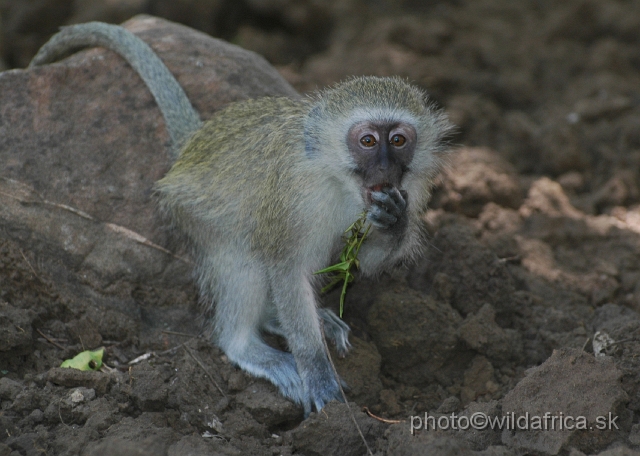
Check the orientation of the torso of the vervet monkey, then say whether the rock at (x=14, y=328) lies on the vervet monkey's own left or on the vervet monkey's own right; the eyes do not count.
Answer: on the vervet monkey's own right

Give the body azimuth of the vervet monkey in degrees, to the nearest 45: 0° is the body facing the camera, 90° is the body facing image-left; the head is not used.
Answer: approximately 315°

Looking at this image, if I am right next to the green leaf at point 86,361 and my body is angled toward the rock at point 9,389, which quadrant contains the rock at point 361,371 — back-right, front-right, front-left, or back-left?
back-left

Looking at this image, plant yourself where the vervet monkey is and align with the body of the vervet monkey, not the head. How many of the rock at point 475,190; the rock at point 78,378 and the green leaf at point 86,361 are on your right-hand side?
2

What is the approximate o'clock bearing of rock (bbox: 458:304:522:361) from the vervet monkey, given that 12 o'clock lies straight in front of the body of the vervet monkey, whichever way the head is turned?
The rock is roughly at 11 o'clock from the vervet monkey.

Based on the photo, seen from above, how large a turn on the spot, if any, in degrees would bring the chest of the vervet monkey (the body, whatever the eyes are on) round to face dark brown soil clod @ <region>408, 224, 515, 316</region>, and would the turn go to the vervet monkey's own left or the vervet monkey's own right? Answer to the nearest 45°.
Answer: approximately 45° to the vervet monkey's own left

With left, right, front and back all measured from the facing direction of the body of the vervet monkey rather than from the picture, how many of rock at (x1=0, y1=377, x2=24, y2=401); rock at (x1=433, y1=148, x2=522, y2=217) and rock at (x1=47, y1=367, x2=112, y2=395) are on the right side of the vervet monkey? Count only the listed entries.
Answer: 2

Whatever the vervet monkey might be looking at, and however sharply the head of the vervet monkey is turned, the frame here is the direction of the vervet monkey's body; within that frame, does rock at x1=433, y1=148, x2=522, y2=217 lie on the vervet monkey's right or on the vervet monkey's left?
on the vervet monkey's left

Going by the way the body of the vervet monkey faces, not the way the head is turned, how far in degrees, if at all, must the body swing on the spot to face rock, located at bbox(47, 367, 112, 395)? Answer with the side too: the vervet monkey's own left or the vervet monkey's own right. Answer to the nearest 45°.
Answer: approximately 90° to the vervet monkey's own right

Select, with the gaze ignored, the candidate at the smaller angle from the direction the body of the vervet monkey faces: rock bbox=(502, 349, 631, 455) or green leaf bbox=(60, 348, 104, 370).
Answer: the rock
